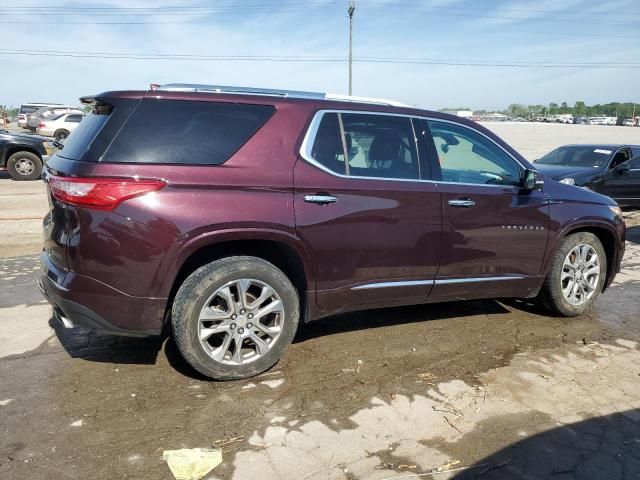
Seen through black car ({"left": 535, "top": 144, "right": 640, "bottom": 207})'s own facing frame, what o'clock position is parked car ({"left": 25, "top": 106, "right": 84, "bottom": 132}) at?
The parked car is roughly at 2 o'clock from the black car.

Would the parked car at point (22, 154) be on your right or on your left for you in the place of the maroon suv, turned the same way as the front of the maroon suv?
on your left

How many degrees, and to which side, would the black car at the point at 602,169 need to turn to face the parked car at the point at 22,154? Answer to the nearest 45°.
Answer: approximately 45° to its right

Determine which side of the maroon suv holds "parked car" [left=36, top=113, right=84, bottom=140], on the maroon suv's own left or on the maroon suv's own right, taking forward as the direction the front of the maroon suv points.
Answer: on the maroon suv's own left

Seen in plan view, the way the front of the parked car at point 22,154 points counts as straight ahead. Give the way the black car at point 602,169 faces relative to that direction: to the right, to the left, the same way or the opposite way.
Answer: the opposite way

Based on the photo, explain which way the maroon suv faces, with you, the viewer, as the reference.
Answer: facing away from the viewer and to the right of the viewer

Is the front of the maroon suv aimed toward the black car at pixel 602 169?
yes

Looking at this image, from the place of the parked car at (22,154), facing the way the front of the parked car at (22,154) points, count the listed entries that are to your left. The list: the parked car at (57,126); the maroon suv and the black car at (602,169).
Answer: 1

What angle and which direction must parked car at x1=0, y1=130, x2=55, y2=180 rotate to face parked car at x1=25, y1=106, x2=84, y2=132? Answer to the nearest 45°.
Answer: approximately 90° to its left
